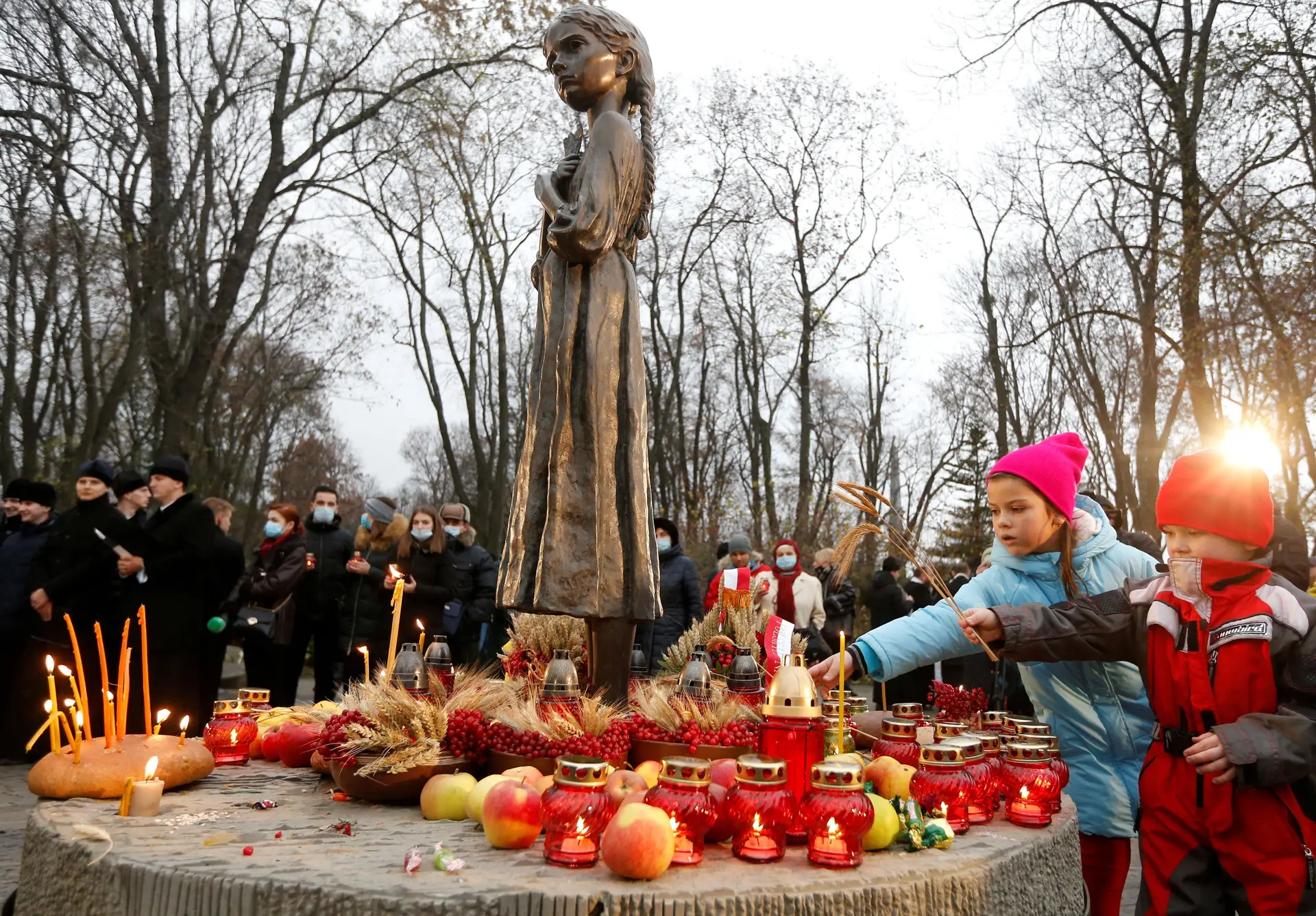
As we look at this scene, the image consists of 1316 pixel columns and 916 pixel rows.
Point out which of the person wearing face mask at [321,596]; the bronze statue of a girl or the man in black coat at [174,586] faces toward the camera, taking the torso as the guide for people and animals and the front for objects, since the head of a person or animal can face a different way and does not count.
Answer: the person wearing face mask

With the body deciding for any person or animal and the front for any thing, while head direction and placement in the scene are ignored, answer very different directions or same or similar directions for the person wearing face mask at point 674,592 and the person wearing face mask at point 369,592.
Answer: same or similar directions

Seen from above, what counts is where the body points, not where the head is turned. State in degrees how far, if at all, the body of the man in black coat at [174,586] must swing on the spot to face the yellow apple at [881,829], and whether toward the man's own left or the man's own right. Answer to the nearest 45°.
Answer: approximately 90° to the man's own left

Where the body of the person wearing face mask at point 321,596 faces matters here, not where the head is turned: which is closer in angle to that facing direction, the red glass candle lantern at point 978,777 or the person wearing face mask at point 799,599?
the red glass candle lantern

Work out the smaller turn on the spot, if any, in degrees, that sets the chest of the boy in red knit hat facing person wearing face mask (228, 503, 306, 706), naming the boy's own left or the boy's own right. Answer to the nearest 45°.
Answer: approximately 90° to the boy's own right

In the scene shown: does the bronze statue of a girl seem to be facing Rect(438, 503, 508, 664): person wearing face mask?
no

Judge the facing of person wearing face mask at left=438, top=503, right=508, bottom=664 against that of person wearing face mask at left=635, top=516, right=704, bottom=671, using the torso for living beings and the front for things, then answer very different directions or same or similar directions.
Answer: same or similar directions

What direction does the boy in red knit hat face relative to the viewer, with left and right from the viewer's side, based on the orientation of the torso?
facing the viewer and to the left of the viewer

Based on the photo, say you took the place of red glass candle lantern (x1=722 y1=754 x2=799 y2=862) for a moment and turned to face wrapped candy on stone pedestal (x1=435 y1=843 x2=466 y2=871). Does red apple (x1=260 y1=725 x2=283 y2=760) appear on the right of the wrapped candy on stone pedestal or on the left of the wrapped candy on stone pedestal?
right

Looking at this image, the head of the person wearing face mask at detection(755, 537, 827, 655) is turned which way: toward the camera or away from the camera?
toward the camera

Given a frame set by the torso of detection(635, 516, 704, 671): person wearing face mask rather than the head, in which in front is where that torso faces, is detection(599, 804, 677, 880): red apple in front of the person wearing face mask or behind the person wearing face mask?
in front

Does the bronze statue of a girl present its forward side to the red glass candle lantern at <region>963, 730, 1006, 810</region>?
no

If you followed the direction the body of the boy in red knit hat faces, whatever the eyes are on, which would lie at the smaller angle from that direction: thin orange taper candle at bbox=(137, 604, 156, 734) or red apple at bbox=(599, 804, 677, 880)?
the red apple

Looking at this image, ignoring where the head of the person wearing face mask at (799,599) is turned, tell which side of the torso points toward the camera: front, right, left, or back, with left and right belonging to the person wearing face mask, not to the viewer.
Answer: front

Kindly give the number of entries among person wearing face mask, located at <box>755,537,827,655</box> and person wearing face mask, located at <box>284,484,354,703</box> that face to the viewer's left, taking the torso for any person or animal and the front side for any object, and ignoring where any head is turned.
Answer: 0
